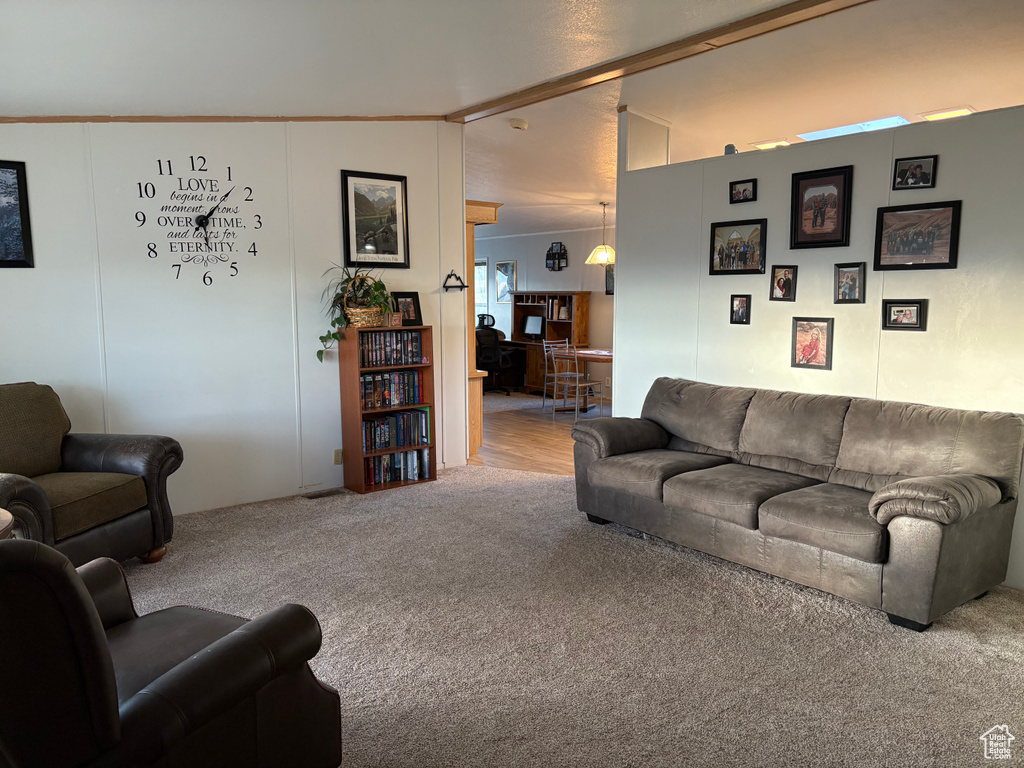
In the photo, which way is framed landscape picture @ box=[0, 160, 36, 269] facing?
toward the camera

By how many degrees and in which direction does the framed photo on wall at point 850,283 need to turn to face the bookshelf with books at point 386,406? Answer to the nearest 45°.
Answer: approximately 45° to its right

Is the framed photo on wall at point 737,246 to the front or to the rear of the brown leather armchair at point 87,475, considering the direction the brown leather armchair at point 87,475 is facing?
to the front

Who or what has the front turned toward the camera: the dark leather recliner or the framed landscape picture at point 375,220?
the framed landscape picture

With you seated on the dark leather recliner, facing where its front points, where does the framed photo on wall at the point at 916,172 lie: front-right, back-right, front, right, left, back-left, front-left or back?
front-right

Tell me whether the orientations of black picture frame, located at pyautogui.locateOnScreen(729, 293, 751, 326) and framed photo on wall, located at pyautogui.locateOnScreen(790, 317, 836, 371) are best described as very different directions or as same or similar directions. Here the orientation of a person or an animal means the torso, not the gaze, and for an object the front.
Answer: same or similar directions

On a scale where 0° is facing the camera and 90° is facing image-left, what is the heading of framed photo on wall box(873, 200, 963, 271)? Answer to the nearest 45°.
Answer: approximately 45°

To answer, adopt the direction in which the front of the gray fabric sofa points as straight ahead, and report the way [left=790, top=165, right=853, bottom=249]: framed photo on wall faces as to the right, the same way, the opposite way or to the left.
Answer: the same way

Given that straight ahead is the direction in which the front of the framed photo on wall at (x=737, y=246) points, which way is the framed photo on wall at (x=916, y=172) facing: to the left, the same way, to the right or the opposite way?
the same way

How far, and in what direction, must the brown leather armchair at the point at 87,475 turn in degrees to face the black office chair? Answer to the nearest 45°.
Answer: approximately 90° to its left

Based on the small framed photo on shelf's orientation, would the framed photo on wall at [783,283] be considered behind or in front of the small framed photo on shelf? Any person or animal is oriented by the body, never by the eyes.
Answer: in front

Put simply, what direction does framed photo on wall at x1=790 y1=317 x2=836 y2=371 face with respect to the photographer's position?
facing the viewer and to the left of the viewer

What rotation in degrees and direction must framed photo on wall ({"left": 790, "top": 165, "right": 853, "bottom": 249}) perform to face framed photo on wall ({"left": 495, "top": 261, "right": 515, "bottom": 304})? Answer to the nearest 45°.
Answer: approximately 90° to its right

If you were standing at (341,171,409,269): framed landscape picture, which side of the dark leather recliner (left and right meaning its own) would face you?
front

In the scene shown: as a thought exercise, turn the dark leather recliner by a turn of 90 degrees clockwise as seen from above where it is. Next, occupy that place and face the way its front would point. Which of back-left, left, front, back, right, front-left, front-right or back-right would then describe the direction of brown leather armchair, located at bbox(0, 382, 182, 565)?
back-left
